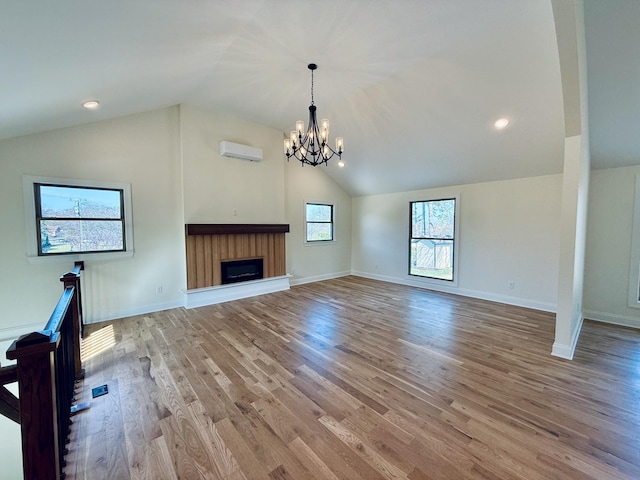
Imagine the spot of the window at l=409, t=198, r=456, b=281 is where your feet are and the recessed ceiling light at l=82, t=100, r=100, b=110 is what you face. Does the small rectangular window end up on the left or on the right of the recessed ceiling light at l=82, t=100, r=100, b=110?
right

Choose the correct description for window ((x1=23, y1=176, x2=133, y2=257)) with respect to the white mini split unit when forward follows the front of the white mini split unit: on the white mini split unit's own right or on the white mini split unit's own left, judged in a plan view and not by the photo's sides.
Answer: on the white mini split unit's own right

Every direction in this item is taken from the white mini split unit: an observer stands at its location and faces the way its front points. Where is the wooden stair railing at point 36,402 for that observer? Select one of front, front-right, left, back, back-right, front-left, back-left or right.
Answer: front-right

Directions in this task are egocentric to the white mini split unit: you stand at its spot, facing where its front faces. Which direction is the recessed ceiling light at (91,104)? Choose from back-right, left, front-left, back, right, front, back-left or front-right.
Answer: right

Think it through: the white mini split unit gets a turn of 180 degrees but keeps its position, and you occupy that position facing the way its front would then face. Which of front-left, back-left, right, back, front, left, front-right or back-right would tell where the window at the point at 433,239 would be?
back-right

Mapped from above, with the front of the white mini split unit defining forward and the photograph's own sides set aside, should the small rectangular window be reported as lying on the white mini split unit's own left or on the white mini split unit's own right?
on the white mini split unit's own left

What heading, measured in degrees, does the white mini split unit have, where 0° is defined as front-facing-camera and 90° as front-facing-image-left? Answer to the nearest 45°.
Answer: approximately 315°

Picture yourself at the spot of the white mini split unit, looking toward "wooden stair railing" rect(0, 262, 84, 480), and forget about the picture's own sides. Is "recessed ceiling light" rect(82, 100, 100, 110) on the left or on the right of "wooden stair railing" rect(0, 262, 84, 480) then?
right
